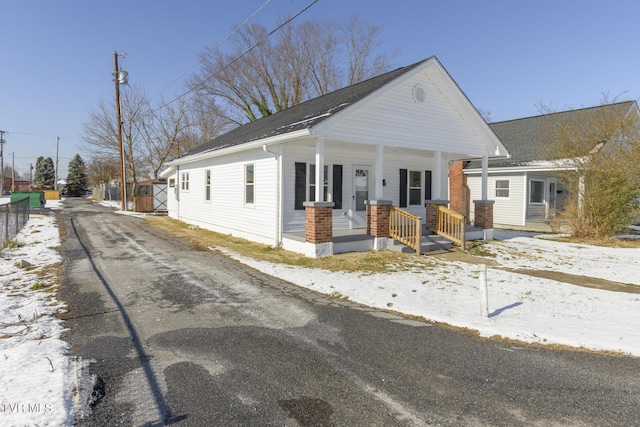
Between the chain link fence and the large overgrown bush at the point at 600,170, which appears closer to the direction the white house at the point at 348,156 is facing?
the large overgrown bush

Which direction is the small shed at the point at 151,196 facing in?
toward the camera

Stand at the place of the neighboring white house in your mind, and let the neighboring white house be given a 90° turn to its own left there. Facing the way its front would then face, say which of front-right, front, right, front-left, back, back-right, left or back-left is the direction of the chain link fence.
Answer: back

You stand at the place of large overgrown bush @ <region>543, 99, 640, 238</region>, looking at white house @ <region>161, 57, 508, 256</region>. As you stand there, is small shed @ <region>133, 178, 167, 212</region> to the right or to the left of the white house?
right

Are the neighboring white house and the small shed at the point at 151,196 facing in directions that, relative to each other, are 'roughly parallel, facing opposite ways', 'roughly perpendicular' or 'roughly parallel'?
roughly parallel

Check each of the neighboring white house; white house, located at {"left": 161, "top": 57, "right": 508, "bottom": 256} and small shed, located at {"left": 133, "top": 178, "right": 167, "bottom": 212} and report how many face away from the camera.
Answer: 0

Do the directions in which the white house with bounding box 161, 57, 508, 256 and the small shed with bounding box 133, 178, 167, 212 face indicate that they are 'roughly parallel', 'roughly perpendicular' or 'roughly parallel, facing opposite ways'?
roughly parallel

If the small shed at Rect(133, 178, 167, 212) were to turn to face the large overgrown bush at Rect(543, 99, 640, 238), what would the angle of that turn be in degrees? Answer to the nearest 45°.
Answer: approximately 45° to its left

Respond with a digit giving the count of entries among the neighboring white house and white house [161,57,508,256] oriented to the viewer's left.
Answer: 0

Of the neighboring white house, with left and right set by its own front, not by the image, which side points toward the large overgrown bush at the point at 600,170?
front

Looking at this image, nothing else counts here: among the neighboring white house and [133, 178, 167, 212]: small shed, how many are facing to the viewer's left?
0

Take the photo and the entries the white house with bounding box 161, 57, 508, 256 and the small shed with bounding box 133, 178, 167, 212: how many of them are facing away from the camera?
0

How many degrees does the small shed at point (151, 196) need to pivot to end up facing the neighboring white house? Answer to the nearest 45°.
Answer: approximately 45° to its left

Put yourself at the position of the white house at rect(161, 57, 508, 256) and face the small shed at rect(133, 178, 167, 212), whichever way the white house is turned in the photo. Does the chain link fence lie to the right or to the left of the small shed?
left

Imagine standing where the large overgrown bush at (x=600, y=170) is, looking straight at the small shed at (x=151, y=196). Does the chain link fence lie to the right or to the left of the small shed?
left

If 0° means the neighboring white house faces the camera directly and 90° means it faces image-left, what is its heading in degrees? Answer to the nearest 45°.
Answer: approximately 315°

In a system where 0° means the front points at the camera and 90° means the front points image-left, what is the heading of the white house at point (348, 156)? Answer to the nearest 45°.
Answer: approximately 315°
